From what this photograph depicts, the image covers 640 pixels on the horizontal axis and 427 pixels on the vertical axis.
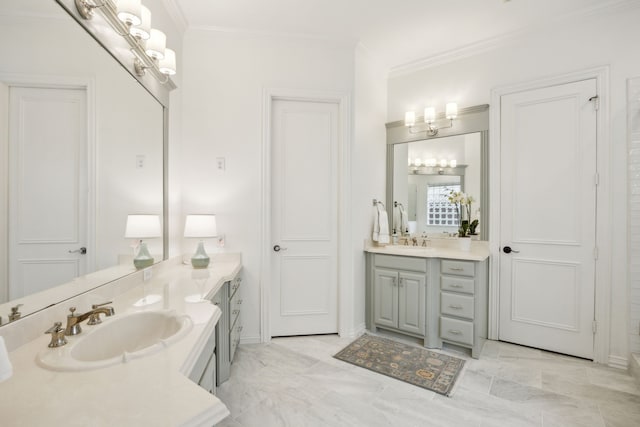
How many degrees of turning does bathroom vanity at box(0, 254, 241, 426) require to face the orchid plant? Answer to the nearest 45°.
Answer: approximately 45° to its left

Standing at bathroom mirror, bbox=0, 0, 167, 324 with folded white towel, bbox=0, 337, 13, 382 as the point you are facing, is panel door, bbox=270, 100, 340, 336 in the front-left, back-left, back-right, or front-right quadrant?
back-left

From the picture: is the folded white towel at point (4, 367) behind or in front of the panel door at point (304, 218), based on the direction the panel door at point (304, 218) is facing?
in front

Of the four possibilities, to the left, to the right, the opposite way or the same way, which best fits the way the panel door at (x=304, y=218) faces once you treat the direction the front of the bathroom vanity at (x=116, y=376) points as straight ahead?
to the right

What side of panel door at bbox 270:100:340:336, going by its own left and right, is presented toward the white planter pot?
left

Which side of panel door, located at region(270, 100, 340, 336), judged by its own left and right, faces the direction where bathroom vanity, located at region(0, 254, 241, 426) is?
front

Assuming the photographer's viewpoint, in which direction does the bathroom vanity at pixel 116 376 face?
facing the viewer and to the right of the viewer

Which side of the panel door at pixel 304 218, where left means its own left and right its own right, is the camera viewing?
front

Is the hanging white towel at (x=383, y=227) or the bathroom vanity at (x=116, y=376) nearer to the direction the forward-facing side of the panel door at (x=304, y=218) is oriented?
the bathroom vanity

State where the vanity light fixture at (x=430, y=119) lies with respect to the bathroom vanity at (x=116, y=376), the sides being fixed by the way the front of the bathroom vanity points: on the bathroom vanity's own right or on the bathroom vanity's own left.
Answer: on the bathroom vanity's own left

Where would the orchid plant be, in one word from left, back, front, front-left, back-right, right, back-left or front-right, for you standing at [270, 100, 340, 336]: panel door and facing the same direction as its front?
left

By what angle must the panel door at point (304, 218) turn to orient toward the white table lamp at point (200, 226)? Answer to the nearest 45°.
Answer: approximately 45° to its right
